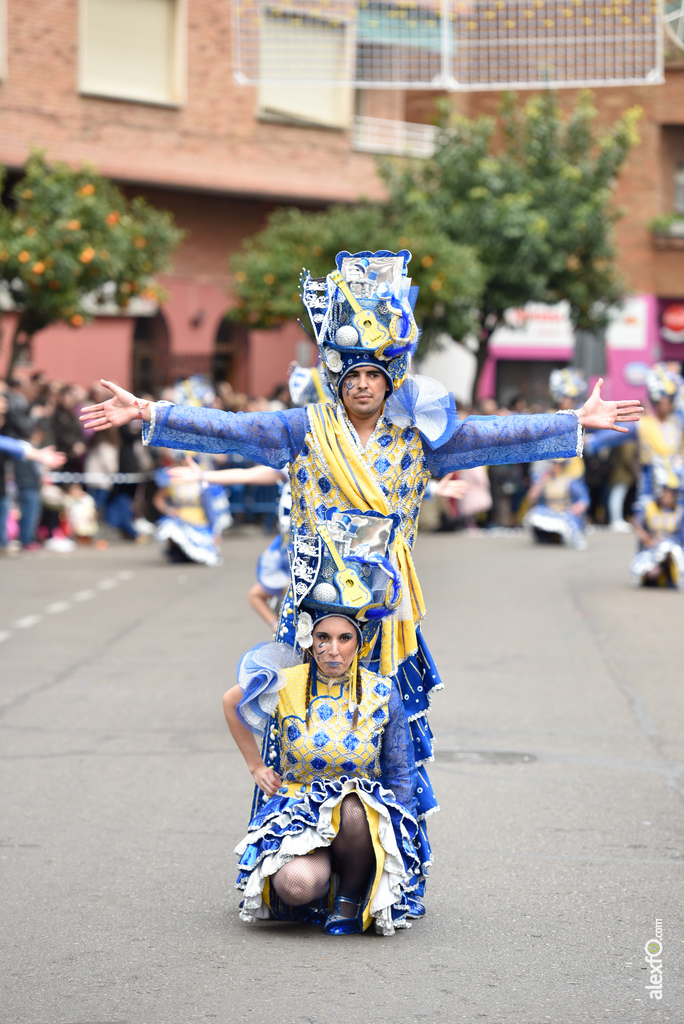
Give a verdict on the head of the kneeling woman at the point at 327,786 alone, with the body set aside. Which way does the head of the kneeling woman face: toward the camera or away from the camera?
toward the camera

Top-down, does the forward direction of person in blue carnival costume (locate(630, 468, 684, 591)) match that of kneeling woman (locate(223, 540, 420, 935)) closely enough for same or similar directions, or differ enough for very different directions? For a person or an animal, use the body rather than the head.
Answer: same or similar directions

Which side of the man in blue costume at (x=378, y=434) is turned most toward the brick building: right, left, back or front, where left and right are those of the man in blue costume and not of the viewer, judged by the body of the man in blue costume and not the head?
back

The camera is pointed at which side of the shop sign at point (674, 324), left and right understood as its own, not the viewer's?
front

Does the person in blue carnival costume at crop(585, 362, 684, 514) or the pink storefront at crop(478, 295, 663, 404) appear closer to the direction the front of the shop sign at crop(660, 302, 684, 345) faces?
the person in blue carnival costume

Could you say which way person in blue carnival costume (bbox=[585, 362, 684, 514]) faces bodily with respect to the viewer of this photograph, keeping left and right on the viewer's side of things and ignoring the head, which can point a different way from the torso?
facing the viewer

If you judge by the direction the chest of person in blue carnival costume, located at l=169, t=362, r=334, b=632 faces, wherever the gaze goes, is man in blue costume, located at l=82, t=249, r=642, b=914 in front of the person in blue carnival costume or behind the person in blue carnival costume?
in front

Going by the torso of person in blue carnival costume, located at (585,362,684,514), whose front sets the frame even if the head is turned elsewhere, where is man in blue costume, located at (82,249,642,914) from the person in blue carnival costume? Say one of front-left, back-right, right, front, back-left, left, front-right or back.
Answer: front
